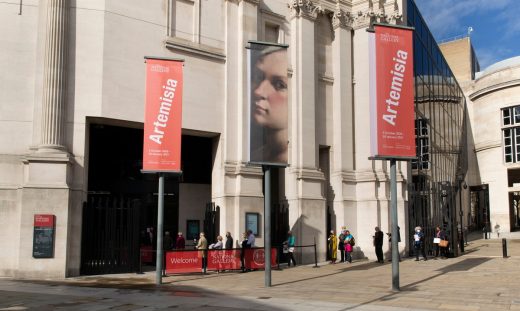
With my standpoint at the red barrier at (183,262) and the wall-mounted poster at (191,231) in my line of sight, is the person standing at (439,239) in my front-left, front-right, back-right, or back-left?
front-right

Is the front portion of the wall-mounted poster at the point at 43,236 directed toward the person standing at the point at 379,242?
no

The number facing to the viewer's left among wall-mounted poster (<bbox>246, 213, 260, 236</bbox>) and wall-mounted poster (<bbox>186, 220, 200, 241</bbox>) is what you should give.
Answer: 0

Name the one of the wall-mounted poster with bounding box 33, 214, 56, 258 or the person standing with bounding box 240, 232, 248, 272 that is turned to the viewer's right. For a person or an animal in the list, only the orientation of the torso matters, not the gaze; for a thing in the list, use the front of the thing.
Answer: the person standing

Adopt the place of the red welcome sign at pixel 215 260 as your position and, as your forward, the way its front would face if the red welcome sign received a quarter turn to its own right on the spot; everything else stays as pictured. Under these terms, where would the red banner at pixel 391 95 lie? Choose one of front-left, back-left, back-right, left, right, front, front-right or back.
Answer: back-left

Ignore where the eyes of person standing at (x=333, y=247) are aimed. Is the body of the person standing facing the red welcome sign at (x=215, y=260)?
yes

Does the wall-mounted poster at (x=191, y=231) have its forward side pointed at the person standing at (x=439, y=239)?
no

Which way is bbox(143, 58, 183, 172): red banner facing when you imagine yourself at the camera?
facing the viewer

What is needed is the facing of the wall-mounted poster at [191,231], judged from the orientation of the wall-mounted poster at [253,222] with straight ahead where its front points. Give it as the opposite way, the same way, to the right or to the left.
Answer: the same way

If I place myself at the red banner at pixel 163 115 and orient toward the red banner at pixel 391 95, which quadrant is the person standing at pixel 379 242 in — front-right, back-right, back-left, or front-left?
front-left

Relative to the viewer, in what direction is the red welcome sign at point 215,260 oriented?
toward the camera
